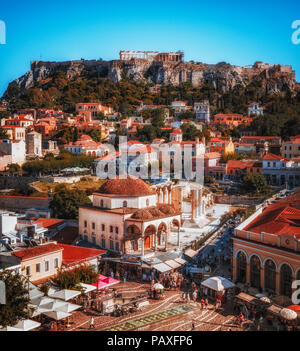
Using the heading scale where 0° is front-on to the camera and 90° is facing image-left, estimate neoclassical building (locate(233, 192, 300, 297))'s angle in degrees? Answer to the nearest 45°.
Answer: approximately 45°

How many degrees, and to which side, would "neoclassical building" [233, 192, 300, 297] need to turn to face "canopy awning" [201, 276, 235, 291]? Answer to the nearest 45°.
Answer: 0° — it already faces it

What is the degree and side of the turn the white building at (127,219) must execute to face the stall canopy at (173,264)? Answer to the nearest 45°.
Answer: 0° — it already faces it

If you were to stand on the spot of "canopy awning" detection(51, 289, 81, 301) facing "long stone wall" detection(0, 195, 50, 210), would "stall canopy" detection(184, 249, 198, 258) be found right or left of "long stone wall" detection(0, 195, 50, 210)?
right

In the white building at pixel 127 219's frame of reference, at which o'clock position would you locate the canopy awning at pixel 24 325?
The canopy awning is roughly at 2 o'clock from the white building.

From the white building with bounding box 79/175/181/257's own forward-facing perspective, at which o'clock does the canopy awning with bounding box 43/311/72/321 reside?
The canopy awning is roughly at 2 o'clock from the white building.

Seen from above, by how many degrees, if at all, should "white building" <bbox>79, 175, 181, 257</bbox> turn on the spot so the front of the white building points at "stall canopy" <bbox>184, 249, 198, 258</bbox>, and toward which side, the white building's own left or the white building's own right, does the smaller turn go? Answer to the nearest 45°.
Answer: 0° — it already faces it

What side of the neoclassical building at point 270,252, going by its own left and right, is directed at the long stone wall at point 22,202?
right

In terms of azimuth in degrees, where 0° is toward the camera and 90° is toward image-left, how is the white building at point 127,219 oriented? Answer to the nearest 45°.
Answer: approximately 315°
